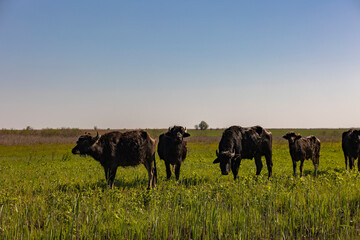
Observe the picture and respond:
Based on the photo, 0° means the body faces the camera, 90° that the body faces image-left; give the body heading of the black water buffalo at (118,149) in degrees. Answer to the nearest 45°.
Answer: approximately 90°

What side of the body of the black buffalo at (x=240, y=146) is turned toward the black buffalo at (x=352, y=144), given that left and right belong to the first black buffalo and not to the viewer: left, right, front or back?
back

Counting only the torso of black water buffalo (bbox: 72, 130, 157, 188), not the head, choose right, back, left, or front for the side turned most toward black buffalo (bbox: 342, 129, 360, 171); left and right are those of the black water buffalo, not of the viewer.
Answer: back

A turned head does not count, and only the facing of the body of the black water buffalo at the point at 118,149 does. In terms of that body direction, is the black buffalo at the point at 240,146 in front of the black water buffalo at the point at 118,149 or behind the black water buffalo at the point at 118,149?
behind

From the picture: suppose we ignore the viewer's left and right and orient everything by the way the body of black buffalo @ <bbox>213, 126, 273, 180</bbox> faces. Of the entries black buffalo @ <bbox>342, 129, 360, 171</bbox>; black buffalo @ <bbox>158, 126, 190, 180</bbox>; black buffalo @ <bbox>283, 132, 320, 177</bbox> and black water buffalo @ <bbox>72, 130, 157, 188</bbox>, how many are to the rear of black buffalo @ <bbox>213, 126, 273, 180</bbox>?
2

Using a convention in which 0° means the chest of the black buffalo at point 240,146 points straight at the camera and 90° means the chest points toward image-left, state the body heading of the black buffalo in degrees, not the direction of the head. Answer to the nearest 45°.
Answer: approximately 45°

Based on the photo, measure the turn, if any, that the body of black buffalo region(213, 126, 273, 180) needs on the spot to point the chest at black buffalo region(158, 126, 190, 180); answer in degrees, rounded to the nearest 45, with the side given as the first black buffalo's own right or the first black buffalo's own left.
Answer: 0° — it already faces it

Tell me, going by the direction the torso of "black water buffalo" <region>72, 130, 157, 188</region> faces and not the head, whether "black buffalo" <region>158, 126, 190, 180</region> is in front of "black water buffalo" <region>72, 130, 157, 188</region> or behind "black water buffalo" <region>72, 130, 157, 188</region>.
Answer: behind

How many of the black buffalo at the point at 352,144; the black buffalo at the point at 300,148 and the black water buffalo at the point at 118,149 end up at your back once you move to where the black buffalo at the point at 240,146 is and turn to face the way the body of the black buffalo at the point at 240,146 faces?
2

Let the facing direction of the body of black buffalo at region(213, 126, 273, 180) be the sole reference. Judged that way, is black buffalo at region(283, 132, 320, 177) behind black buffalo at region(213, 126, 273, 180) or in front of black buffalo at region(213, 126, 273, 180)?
behind
